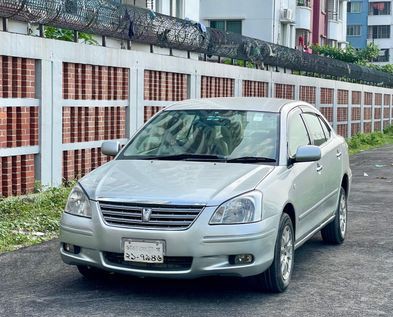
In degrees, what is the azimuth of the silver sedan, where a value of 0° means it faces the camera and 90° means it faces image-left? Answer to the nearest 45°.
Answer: approximately 45°

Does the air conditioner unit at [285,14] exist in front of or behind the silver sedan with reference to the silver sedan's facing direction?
behind

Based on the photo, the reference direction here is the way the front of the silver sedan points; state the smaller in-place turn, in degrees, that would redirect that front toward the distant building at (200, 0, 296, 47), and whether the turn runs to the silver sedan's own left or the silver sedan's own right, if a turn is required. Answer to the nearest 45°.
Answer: approximately 135° to the silver sedan's own right
